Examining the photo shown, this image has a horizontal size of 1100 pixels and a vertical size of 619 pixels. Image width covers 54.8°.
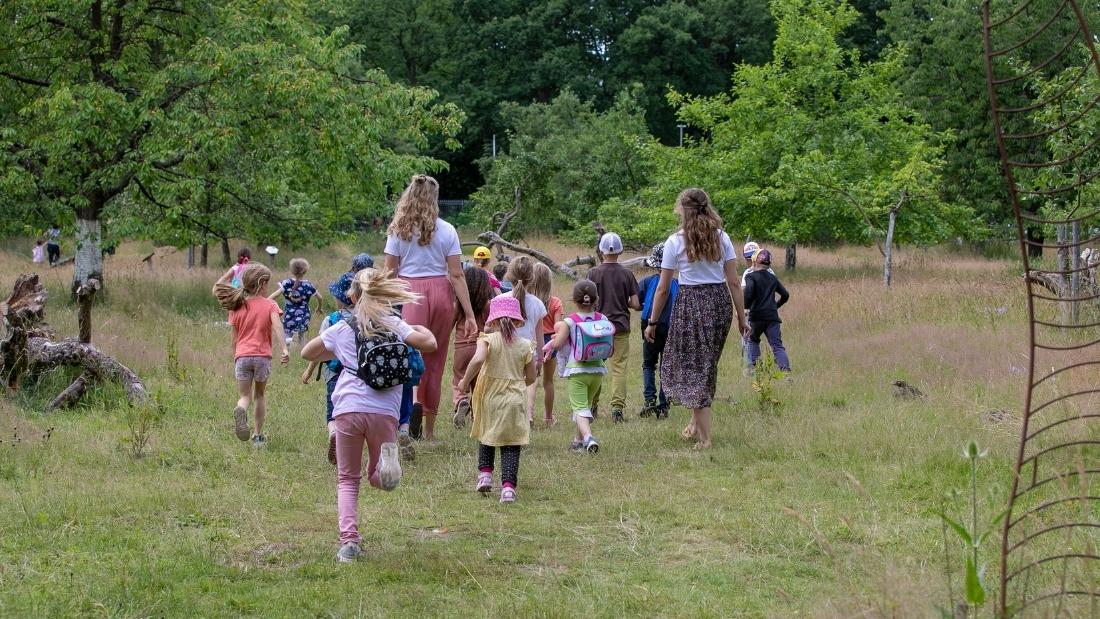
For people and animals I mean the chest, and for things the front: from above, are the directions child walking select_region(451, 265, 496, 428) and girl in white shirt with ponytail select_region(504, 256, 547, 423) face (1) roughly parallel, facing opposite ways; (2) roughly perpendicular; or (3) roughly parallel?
roughly parallel

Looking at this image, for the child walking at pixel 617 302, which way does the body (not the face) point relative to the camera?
away from the camera

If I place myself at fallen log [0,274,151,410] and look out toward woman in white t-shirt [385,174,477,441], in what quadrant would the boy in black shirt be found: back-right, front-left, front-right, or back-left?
front-left

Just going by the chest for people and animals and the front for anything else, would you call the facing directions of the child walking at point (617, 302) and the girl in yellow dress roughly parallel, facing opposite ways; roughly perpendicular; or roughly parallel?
roughly parallel

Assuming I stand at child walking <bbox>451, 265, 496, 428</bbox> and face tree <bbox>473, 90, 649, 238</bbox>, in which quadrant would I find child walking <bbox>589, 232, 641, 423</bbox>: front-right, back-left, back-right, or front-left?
front-right

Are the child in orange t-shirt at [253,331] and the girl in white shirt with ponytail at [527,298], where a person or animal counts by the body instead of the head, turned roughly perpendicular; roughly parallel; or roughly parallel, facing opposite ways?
roughly parallel

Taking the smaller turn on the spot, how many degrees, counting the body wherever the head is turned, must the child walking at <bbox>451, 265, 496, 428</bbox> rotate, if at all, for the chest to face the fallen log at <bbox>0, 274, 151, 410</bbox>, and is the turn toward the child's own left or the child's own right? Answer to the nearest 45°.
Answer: approximately 90° to the child's own left

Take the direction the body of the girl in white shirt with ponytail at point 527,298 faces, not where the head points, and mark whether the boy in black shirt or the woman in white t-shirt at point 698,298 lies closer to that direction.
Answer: the boy in black shirt

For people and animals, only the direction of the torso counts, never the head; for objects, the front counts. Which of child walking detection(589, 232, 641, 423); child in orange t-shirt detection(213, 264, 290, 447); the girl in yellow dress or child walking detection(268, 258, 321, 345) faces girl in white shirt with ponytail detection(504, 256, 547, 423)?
the girl in yellow dress

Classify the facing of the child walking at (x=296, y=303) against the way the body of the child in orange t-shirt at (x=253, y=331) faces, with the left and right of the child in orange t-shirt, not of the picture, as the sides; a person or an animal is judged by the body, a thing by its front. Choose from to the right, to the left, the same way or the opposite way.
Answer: the same way

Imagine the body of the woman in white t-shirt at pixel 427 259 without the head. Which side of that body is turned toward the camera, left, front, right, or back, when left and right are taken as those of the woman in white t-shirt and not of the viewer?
back

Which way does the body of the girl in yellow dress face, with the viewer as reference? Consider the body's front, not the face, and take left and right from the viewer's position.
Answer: facing away from the viewer

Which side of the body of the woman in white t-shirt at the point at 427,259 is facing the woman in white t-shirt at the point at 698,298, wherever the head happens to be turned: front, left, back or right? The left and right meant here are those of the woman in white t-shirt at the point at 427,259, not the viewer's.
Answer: right

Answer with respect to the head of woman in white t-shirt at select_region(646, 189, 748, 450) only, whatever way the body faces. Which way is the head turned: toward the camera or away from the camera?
away from the camera

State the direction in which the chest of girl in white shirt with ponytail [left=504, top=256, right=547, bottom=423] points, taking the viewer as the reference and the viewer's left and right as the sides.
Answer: facing away from the viewer

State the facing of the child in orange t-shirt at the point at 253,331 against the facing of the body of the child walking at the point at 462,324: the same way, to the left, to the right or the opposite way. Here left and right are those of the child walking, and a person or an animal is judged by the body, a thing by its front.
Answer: the same way

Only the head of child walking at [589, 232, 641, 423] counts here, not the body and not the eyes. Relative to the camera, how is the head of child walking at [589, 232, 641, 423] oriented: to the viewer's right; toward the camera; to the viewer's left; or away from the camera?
away from the camera

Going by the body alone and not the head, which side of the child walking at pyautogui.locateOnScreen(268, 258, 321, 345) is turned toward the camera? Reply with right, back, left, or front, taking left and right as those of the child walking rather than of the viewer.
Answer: back

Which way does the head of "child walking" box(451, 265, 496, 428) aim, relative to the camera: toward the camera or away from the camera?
away from the camera
